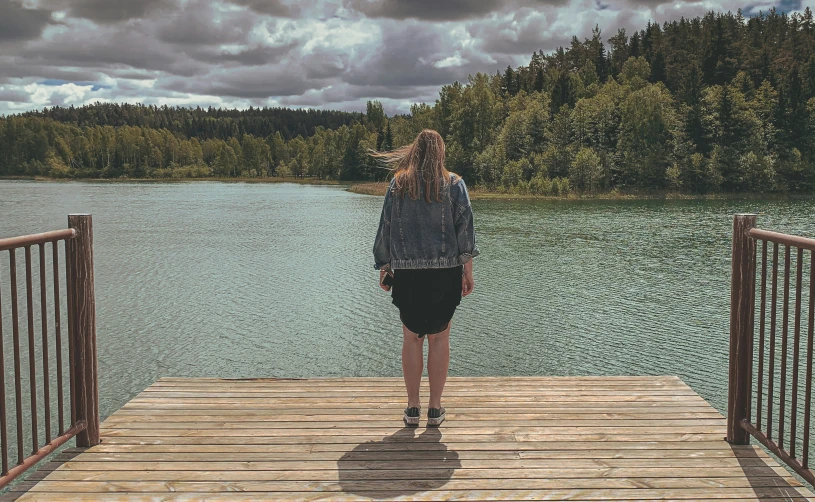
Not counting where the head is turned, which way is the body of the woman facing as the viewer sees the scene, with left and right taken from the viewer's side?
facing away from the viewer

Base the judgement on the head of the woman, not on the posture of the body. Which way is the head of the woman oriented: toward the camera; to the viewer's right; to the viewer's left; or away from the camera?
away from the camera
